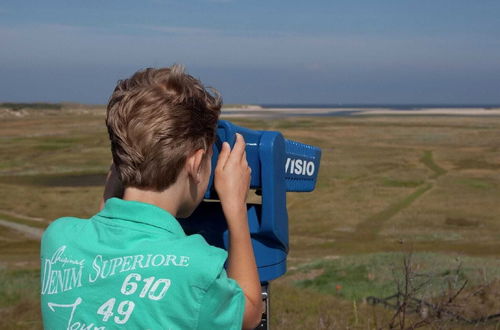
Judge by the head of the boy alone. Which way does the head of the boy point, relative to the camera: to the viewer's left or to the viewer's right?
to the viewer's right

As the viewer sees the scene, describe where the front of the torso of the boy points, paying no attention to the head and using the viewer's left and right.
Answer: facing away from the viewer and to the right of the viewer

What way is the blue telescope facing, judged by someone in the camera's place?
facing away from the viewer and to the right of the viewer
